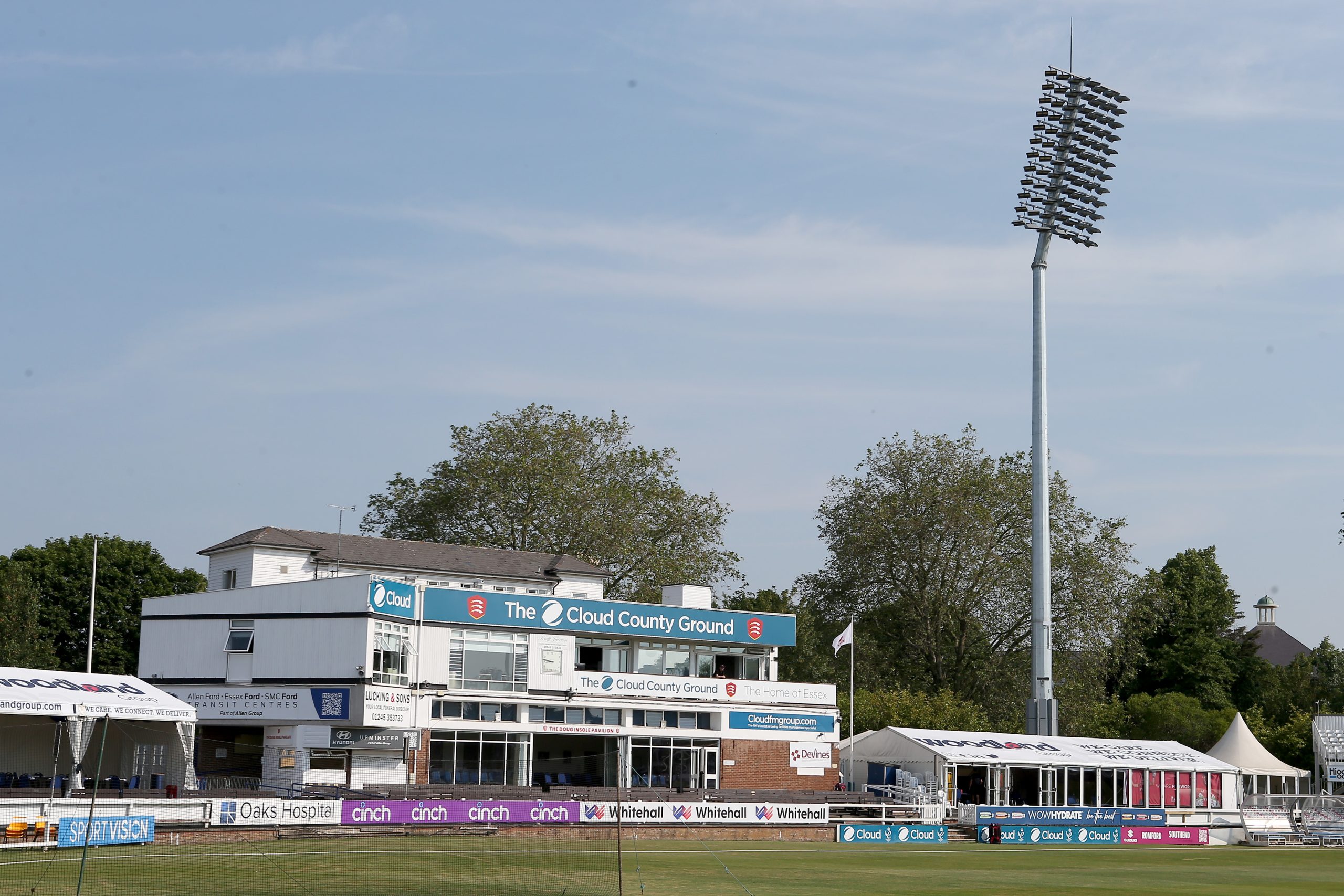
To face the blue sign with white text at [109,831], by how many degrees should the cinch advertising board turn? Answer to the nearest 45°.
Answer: approximately 45° to its right

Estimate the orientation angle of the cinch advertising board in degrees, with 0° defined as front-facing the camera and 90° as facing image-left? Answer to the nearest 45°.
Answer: approximately 0°

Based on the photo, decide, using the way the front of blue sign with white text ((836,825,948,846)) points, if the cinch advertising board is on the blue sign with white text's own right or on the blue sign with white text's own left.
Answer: on the blue sign with white text's own right

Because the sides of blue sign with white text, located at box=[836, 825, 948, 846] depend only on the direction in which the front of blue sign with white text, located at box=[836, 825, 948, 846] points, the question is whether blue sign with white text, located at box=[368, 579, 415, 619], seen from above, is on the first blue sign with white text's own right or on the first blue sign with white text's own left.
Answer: on the first blue sign with white text's own right

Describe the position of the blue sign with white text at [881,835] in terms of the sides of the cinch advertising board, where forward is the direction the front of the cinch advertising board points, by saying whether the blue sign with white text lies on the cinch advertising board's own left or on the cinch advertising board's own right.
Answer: on the cinch advertising board's own left

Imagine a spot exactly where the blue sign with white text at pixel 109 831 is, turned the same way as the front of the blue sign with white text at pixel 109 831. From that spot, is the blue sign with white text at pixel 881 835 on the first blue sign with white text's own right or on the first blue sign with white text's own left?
on the first blue sign with white text's own left

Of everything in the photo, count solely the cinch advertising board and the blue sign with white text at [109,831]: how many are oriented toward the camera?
2

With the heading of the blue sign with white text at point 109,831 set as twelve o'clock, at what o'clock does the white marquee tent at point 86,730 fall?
The white marquee tent is roughly at 6 o'clock from the blue sign with white text.
